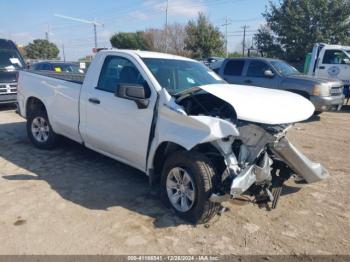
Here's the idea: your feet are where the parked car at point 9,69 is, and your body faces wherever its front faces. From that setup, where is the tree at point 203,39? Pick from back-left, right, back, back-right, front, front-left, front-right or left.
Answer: back-left

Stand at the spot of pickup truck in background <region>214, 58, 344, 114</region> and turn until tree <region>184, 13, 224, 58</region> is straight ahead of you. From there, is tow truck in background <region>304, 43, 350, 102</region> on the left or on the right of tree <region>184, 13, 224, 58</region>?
right

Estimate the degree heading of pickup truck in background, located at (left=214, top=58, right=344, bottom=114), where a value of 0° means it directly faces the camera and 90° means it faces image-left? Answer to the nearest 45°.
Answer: approximately 315°

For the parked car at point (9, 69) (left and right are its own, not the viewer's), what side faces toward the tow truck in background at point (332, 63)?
left

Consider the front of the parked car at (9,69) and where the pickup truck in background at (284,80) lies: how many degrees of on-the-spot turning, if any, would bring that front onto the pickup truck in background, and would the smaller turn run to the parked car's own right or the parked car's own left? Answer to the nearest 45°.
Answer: approximately 45° to the parked car's own left

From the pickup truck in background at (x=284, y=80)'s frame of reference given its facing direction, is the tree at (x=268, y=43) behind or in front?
behind

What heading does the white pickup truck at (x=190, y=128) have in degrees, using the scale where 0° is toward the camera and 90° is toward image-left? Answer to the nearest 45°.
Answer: approximately 315°
